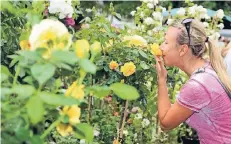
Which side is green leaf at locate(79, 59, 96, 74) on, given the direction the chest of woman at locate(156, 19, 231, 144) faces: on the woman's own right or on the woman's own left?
on the woman's own left

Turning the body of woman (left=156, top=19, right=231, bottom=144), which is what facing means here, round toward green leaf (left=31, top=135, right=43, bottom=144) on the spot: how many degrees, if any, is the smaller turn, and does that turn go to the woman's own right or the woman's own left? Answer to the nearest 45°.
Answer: approximately 90° to the woman's own left

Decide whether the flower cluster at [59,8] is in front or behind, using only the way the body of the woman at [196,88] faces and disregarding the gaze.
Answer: in front

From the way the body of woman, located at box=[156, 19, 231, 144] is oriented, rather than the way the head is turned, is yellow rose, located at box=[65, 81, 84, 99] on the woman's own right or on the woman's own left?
on the woman's own left

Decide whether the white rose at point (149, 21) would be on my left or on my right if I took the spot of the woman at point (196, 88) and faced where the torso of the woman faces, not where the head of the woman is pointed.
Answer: on my right

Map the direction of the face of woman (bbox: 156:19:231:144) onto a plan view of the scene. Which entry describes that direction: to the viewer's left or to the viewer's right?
to the viewer's left

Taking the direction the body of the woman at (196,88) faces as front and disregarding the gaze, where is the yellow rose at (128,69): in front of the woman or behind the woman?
in front

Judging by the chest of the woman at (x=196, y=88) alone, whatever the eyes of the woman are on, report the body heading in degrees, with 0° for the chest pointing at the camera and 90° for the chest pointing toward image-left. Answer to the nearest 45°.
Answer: approximately 90°

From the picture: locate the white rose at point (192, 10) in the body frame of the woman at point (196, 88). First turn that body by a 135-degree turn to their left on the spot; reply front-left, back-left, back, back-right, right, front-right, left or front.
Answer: back-left
